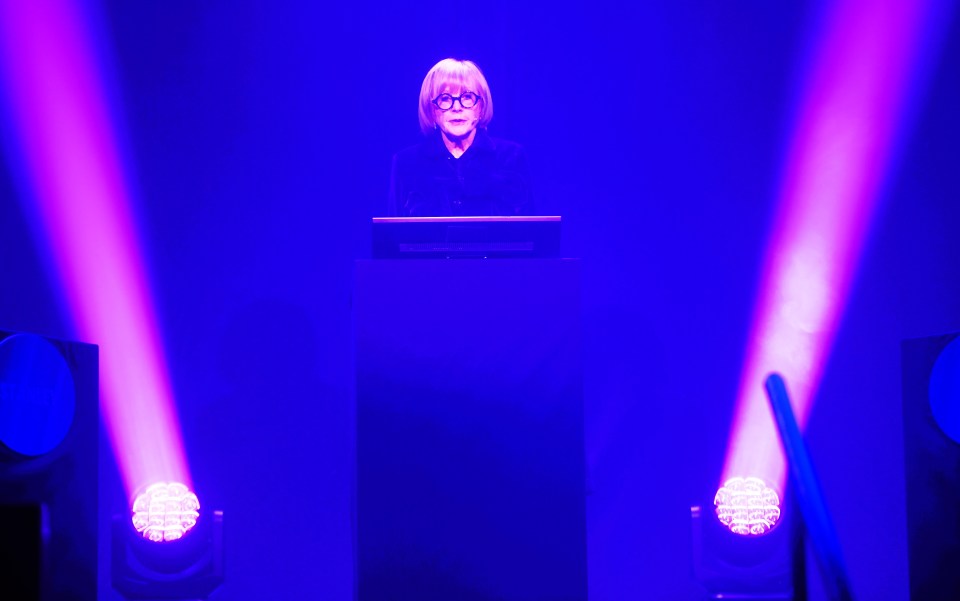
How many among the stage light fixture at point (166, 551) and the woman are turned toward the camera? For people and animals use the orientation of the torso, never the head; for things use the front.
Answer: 2

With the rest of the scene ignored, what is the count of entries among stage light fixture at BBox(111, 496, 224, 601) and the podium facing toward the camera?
2

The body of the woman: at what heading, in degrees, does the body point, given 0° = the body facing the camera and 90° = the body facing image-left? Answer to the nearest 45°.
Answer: approximately 0°

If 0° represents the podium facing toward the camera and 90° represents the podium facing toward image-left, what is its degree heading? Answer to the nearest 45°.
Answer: approximately 0°
